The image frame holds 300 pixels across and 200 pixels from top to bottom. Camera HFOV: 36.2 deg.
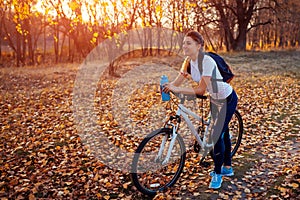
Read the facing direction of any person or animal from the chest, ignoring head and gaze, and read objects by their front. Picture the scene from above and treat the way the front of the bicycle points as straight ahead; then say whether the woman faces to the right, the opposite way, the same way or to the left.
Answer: the same way

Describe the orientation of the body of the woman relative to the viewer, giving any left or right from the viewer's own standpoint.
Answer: facing the viewer and to the left of the viewer

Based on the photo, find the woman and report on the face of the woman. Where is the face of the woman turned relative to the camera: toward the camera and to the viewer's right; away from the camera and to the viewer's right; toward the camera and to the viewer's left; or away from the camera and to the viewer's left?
toward the camera and to the viewer's left

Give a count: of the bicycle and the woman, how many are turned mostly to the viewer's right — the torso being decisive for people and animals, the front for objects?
0

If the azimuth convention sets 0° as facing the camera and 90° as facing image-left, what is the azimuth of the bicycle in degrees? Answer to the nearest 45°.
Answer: approximately 45°
